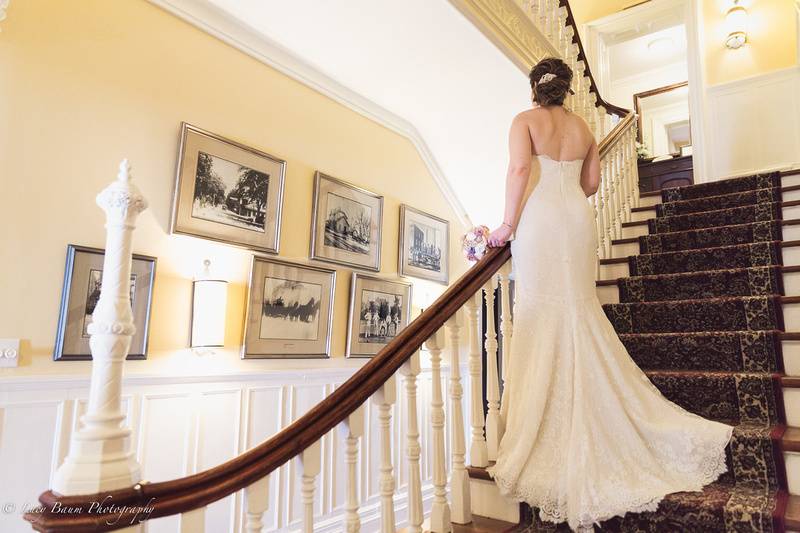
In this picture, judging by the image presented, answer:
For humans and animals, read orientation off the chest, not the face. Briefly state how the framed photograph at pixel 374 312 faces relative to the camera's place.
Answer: facing the viewer and to the right of the viewer

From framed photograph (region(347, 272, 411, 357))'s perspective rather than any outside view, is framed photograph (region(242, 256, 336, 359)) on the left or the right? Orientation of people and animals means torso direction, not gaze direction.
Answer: on its right

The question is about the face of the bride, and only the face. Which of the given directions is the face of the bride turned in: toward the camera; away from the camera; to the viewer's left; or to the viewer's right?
away from the camera

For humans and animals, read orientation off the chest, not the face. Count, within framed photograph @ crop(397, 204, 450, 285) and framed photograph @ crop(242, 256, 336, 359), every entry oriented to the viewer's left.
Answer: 0

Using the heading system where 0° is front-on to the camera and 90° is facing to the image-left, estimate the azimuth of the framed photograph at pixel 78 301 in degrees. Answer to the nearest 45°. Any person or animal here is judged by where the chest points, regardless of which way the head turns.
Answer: approximately 315°

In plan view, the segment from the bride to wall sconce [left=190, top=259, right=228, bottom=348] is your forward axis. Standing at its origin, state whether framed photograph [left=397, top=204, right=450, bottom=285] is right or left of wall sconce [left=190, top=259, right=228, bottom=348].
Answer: right

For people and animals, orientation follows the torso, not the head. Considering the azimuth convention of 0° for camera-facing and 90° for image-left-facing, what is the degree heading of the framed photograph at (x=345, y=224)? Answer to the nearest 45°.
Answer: approximately 315°

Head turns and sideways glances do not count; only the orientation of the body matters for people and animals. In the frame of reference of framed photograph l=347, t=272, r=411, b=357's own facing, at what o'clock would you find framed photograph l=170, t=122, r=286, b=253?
framed photograph l=170, t=122, r=286, b=253 is roughly at 3 o'clock from framed photograph l=347, t=272, r=411, b=357.
